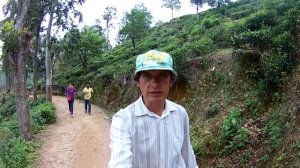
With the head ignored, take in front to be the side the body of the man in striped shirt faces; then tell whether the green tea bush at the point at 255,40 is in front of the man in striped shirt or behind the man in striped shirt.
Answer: behind

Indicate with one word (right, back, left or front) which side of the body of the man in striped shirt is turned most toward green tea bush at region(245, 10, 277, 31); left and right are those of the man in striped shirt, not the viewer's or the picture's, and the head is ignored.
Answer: back

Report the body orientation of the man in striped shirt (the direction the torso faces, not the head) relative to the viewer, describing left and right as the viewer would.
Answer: facing the viewer

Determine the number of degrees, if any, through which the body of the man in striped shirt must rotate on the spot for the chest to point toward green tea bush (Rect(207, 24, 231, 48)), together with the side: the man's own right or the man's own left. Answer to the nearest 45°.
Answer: approximately 180°

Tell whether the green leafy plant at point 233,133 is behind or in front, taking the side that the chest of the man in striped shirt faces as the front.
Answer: behind

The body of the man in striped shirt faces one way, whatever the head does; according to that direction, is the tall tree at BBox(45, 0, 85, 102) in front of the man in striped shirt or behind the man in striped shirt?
behind

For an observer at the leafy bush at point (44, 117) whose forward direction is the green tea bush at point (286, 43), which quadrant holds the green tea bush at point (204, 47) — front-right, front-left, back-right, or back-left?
front-left

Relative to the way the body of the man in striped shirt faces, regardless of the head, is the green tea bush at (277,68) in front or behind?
behind

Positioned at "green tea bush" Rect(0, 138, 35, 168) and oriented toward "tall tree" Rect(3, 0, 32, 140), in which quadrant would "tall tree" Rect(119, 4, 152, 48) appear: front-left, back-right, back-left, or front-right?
front-right

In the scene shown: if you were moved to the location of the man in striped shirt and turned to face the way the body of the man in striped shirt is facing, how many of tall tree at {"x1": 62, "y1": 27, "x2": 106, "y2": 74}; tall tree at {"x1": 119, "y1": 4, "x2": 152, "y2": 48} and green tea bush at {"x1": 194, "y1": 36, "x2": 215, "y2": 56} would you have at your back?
3

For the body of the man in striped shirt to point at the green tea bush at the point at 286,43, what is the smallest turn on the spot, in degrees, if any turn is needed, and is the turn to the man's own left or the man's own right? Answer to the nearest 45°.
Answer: approximately 135° to the man's own left

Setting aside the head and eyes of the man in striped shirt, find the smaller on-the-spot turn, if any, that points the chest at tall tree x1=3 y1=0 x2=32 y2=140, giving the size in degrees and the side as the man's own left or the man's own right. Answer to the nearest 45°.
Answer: approximately 135° to the man's own right

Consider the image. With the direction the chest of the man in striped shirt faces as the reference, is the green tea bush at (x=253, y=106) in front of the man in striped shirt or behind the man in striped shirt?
behind

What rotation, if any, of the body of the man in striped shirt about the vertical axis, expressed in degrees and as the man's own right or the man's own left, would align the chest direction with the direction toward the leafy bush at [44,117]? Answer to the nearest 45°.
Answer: approximately 180°
